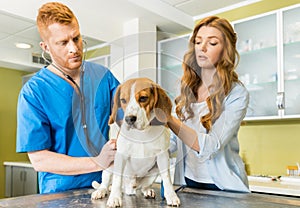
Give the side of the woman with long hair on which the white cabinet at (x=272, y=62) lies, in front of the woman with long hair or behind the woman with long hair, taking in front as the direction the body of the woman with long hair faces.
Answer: behind

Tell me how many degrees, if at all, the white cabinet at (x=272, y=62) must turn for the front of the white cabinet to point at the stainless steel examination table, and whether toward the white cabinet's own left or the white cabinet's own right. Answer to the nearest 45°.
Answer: approximately 45° to the white cabinet's own left

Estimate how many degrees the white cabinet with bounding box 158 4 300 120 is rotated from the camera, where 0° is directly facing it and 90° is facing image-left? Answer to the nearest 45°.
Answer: approximately 45°

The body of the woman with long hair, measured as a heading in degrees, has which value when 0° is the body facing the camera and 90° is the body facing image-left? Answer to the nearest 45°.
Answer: approximately 45°

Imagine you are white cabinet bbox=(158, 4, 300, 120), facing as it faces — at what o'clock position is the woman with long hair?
The woman with long hair is roughly at 11 o'clock from the white cabinet.
